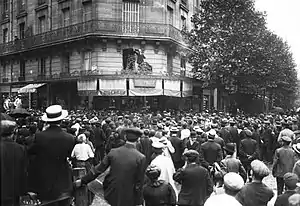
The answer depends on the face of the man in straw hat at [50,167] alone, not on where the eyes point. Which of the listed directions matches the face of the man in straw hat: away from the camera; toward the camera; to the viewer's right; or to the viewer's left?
away from the camera

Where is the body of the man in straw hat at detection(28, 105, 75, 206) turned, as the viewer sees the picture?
away from the camera

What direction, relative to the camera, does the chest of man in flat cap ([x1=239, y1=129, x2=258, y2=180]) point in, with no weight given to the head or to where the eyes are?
away from the camera

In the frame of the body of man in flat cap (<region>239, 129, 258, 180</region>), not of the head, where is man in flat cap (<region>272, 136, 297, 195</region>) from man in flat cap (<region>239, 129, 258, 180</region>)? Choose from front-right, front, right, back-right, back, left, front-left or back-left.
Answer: back-right

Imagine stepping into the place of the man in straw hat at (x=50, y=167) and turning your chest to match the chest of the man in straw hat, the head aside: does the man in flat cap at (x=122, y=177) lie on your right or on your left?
on your right

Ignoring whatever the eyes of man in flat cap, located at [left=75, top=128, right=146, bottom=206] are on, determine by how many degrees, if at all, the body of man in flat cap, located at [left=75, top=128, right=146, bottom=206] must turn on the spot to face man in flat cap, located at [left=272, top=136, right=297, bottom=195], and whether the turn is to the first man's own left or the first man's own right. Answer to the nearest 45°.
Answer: approximately 45° to the first man's own right

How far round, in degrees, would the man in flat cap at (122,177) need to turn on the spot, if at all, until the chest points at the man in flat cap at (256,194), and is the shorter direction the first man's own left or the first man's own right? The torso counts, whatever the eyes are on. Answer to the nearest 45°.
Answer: approximately 90° to the first man's own right

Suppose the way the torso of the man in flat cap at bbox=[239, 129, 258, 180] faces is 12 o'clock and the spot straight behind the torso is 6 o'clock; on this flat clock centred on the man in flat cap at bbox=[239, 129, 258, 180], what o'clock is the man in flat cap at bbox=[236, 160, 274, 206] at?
the man in flat cap at bbox=[236, 160, 274, 206] is roughly at 6 o'clock from the man in flat cap at bbox=[239, 129, 258, 180].

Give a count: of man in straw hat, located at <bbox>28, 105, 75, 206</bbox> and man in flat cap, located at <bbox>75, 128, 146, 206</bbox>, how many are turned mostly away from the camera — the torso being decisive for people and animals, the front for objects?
2

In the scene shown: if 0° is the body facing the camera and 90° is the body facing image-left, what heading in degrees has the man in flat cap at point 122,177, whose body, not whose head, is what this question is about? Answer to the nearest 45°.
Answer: approximately 180°

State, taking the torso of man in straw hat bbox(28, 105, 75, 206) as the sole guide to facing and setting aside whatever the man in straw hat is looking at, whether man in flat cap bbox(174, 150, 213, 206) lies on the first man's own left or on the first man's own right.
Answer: on the first man's own right
